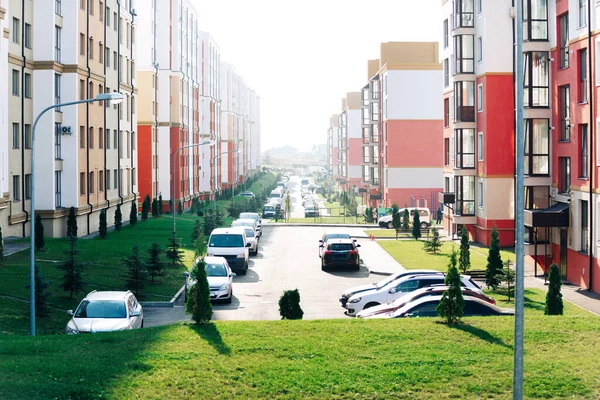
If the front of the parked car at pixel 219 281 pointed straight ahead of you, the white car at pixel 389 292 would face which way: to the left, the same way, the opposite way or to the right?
to the right

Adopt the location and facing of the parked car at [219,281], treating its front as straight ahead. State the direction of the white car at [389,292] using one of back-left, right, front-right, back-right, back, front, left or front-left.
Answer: front-left

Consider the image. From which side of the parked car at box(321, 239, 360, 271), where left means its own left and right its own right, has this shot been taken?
back

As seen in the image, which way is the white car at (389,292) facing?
to the viewer's left

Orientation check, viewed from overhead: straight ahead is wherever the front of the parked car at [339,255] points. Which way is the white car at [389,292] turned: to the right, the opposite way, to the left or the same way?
to the left

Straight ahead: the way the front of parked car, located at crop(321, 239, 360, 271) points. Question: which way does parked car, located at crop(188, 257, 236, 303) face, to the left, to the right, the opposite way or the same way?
the opposite way

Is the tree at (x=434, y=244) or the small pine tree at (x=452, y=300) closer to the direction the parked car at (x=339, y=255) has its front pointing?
the tree

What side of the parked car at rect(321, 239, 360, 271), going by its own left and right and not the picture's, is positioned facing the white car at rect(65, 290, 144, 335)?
back

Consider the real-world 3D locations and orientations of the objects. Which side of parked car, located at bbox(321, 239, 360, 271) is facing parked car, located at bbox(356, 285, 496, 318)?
back

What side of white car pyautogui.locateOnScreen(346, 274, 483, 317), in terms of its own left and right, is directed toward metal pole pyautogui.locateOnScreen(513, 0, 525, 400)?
left

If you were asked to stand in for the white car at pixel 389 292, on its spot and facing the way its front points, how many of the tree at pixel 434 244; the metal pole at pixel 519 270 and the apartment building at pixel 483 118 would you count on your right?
2

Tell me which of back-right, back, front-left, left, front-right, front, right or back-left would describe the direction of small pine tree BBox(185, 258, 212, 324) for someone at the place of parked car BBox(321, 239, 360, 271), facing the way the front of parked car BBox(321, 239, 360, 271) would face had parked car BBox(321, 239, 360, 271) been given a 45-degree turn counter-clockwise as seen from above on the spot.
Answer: back-left

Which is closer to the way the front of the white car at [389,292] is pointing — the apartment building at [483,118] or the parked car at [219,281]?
the parked car

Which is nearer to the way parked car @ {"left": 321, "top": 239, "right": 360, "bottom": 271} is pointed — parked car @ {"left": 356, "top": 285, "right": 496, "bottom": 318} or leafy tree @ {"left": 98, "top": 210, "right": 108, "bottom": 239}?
the leafy tree
